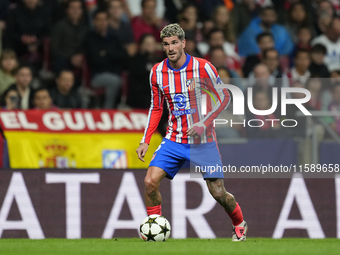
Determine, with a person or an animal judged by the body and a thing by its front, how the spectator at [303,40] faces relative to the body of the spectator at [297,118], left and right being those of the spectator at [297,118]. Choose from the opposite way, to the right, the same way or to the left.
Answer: the same way

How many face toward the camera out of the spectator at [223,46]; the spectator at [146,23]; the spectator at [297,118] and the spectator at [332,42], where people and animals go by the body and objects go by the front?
4

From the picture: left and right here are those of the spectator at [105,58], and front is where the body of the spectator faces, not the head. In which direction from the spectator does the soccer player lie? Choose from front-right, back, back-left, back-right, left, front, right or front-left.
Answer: front

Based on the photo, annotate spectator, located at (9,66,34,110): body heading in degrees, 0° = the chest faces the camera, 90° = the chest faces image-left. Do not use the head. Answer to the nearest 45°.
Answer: approximately 0°

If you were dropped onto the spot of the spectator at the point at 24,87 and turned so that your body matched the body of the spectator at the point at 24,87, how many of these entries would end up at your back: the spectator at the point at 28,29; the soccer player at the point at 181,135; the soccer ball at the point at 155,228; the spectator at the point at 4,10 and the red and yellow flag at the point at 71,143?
2

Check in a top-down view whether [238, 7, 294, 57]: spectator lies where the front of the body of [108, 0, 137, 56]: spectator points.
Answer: no

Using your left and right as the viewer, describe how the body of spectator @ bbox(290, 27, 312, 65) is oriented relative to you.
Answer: facing the viewer

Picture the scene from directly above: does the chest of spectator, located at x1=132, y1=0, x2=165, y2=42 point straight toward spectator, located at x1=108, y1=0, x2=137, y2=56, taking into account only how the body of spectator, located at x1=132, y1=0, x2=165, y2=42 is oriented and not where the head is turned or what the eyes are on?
no

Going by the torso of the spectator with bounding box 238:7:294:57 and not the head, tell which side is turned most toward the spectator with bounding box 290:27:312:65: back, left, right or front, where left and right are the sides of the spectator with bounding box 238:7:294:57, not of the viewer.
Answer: left

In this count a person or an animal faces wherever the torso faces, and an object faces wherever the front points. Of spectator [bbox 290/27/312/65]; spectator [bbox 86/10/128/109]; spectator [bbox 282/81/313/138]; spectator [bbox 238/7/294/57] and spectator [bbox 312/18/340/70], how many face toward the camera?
5

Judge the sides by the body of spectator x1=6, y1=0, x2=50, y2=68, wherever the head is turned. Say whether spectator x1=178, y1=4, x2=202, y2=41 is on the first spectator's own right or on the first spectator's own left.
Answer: on the first spectator's own left

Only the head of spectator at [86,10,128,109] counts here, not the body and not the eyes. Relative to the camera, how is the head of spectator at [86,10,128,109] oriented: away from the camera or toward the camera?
toward the camera

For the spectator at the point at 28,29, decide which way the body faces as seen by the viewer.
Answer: toward the camera

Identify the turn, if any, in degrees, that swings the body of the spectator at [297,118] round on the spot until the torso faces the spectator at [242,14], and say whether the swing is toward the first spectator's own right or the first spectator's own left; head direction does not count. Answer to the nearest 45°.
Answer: approximately 180°

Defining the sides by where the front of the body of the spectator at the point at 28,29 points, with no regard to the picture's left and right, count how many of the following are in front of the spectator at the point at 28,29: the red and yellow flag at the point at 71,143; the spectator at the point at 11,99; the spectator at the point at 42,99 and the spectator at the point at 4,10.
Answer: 3

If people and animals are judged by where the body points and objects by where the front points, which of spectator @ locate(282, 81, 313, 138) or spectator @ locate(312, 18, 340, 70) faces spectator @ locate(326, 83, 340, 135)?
spectator @ locate(312, 18, 340, 70)

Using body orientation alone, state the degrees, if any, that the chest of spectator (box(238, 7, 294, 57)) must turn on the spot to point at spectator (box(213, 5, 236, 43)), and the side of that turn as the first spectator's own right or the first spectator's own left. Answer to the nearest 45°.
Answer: approximately 90° to the first spectator's own right

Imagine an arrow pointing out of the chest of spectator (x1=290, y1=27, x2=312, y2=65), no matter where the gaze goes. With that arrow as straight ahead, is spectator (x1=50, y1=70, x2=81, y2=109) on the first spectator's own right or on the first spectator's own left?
on the first spectator's own right

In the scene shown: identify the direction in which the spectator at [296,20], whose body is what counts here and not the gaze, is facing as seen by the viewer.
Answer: toward the camera

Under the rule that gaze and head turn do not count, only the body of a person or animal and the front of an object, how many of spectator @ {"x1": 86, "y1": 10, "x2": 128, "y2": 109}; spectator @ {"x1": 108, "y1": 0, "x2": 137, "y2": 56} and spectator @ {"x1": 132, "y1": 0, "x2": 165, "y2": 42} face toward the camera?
3

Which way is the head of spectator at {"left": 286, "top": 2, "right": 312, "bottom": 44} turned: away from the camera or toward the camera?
toward the camera

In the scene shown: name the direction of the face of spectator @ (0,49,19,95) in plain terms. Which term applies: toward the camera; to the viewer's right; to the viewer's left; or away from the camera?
toward the camera

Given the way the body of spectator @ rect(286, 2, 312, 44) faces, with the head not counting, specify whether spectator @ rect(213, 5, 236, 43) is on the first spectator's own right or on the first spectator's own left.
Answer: on the first spectator's own right
